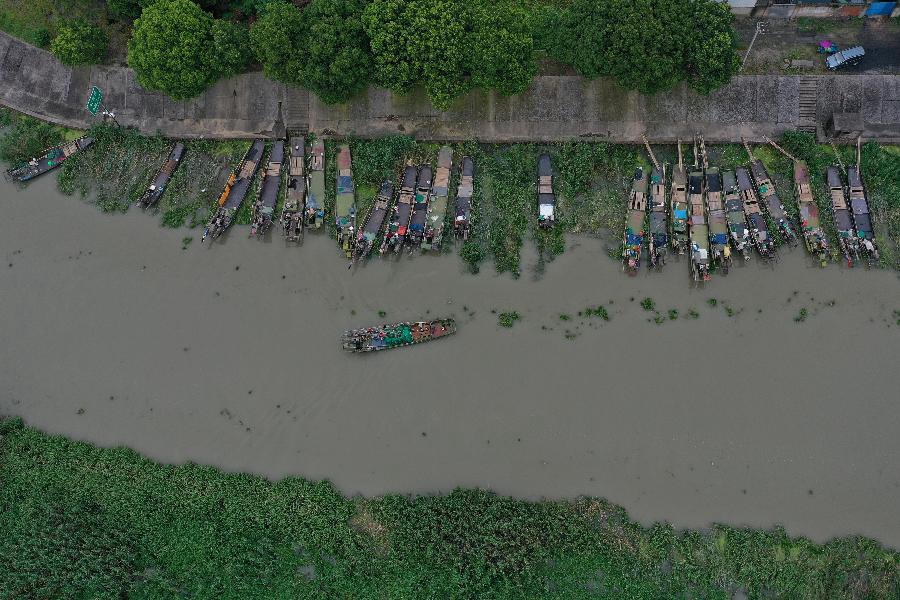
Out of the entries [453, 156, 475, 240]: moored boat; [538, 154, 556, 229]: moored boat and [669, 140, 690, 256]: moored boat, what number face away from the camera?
3

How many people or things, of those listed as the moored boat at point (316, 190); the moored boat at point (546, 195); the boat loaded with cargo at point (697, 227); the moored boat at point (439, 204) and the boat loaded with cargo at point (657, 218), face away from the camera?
5

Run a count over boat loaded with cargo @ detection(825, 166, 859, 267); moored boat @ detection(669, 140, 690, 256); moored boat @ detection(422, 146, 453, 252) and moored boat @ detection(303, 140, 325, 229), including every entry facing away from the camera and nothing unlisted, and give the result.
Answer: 4

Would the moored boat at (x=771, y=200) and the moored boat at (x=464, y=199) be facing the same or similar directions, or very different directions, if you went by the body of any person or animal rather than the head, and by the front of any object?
same or similar directions

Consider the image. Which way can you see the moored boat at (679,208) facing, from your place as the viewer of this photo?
facing away from the viewer

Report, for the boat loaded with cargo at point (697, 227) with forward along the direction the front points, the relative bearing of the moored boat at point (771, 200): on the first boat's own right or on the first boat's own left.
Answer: on the first boat's own right

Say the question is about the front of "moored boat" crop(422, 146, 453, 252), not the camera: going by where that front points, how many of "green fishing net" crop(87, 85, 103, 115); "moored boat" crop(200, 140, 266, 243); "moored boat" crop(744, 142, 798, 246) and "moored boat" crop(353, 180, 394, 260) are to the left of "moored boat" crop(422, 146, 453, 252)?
3

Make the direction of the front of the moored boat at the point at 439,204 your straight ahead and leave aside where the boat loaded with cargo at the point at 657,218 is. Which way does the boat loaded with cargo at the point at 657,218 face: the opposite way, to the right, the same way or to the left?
the same way

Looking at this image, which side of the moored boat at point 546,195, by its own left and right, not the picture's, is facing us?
back

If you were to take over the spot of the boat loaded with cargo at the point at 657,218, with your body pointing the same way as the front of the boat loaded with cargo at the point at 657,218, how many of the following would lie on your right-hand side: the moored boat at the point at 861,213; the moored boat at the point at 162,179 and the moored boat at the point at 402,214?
1

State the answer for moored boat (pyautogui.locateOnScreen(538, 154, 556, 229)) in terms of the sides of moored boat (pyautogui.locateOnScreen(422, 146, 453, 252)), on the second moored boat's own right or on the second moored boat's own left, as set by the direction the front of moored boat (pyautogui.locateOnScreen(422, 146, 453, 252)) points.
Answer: on the second moored boat's own right

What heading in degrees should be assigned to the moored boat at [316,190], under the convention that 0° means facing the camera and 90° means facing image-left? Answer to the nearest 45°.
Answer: approximately 180°

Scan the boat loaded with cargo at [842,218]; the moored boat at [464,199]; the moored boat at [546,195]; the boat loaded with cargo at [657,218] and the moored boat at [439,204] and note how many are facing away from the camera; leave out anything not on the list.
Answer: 5

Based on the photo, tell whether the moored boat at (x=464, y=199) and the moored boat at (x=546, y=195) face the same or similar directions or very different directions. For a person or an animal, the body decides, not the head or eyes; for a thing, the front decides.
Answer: same or similar directions
